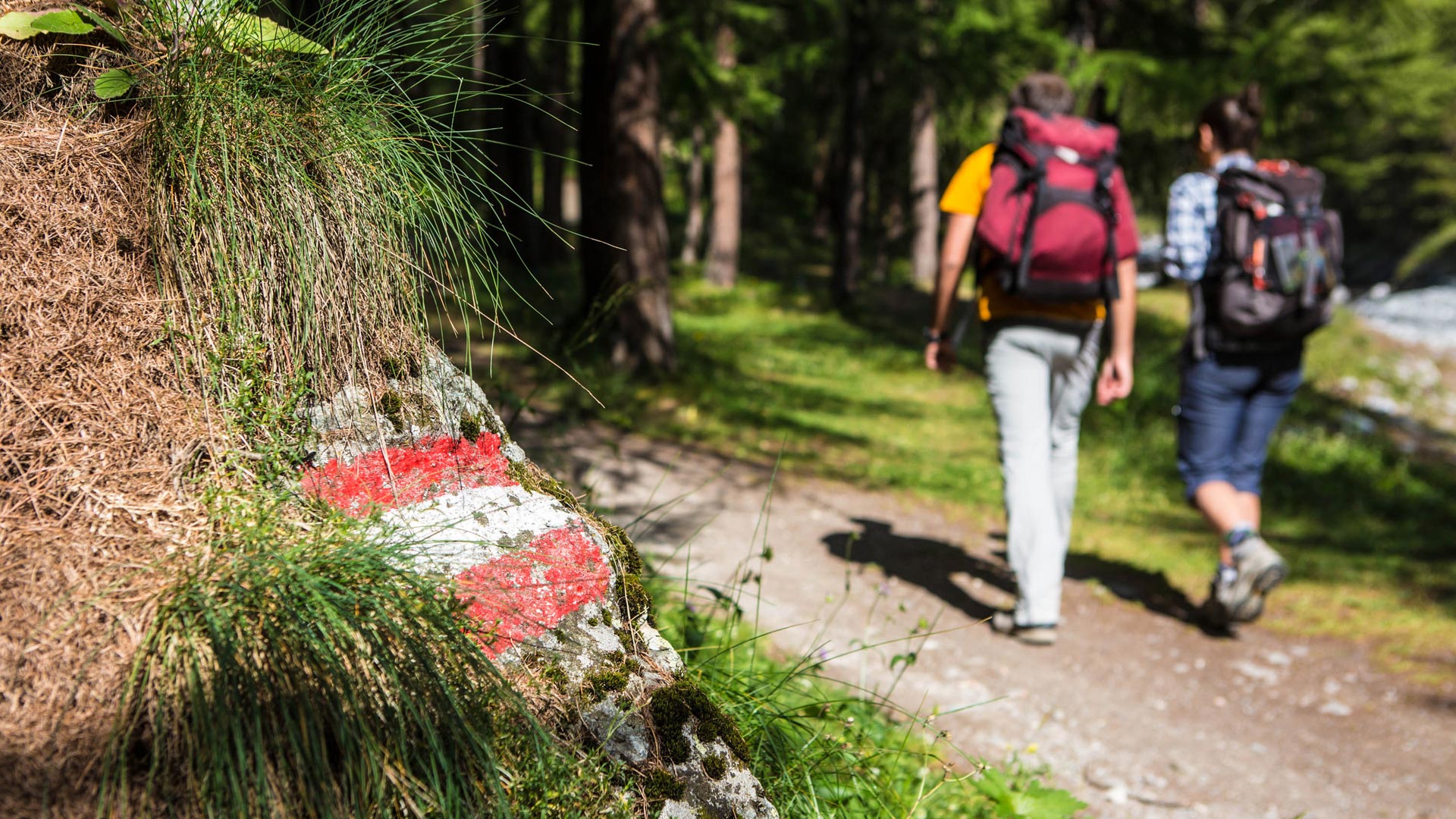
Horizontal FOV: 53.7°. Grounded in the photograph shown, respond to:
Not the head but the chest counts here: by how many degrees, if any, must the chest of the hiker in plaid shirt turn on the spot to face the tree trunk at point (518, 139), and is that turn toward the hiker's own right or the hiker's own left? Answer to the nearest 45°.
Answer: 0° — they already face it

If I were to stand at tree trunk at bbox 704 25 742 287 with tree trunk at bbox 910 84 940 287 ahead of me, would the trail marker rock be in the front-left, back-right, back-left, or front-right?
back-right

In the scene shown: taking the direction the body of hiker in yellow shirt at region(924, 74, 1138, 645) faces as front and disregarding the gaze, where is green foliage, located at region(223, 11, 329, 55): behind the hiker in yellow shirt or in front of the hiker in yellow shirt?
behind

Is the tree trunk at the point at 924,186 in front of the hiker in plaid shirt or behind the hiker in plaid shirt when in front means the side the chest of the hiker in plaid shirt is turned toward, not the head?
in front

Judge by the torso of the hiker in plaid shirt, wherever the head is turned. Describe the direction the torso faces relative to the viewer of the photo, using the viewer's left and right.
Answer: facing away from the viewer and to the left of the viewer

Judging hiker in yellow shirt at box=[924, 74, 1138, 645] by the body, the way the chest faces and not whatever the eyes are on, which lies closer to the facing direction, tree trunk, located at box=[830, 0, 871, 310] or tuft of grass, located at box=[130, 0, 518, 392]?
the tree trunk

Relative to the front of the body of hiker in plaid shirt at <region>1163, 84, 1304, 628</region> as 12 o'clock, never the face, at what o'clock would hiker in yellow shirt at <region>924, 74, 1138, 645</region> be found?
The hiker in yellow shirt is roughly at 9 o'clock from the hiker in plaid shirt.

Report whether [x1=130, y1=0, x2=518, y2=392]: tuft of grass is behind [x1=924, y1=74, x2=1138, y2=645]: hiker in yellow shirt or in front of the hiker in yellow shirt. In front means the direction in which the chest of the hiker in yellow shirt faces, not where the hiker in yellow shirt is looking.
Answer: behind

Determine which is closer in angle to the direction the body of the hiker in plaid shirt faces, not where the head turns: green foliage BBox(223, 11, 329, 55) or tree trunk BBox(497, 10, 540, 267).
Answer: the tree trunk

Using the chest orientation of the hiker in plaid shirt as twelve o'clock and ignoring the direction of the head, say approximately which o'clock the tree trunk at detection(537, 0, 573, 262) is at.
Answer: The tree trunk is roughly at 12 o'clock from the hiker in plaid shirt.

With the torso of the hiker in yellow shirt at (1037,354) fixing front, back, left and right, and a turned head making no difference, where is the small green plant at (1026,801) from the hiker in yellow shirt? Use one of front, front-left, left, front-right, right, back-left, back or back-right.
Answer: back

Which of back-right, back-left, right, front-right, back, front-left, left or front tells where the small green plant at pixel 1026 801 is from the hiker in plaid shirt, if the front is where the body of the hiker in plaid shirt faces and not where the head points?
back-left

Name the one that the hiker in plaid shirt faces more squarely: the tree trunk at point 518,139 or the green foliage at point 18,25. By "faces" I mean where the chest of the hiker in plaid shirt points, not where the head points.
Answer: the tree trunk

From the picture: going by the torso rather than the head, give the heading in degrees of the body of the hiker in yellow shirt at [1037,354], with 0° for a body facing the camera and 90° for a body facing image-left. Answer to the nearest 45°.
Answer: approximately 180°

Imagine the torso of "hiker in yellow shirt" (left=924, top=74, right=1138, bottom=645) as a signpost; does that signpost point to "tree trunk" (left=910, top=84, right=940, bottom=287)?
yes

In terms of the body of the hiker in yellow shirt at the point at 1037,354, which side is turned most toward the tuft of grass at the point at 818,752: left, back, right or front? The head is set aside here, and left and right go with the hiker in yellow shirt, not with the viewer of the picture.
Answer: back
